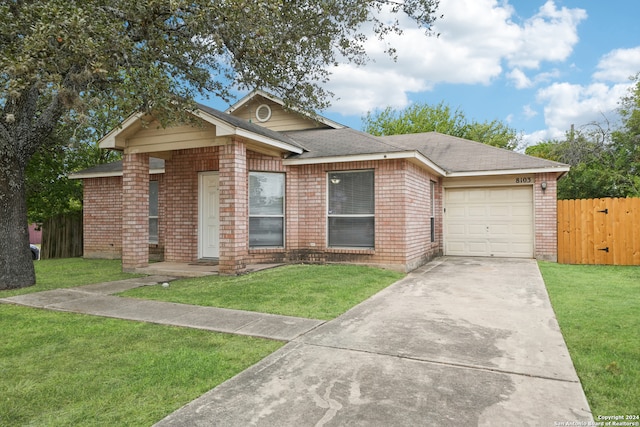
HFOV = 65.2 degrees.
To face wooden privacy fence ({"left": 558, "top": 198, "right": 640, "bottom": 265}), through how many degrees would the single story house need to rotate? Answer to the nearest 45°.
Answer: approximately 90° to its left

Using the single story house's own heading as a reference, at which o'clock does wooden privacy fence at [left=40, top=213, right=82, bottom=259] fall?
The wooden privacy fence is roughly at 4 o'clock from the single story house.

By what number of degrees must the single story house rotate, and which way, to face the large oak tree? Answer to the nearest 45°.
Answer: approximately 45° to its right

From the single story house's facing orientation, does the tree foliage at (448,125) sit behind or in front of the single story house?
behind

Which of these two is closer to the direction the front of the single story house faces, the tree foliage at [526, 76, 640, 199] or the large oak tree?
the large oak tree

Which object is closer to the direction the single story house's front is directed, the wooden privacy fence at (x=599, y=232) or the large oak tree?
the large oak tree

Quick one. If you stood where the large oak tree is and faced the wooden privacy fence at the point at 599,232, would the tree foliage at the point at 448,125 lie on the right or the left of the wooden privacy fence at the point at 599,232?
left

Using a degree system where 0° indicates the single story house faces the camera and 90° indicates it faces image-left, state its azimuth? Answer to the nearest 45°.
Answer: approximately 0°
